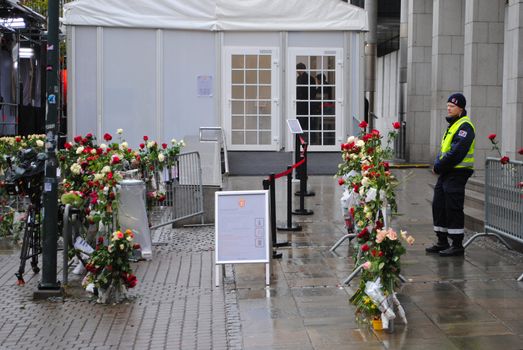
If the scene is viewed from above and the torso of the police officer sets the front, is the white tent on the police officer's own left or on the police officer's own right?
on the police officer's own right

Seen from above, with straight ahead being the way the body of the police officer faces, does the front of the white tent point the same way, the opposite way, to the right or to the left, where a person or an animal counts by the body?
to the left

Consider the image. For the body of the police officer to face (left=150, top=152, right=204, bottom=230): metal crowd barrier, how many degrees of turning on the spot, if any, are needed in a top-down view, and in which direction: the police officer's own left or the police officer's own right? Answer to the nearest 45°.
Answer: approximately 45° to the police officer's own right

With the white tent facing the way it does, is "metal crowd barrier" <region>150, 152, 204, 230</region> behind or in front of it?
in front

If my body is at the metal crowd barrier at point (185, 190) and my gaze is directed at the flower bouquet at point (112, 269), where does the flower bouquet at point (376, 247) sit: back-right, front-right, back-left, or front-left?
front-left

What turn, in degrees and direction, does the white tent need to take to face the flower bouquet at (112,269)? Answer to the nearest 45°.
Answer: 0° — it already faces it

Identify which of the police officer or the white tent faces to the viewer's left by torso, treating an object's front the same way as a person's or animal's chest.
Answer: the police officer

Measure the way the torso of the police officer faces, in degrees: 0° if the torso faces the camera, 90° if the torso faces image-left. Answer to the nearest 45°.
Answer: approximately 90°

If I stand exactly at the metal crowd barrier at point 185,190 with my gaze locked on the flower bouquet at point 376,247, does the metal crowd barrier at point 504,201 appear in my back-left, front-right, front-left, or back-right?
front-left

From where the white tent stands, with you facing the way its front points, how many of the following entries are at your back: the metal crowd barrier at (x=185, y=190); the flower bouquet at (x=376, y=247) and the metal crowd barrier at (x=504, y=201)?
0

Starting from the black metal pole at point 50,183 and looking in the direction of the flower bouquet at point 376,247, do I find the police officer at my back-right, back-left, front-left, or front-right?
front-left

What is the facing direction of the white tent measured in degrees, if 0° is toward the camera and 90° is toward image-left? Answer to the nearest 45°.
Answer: approximately 0°

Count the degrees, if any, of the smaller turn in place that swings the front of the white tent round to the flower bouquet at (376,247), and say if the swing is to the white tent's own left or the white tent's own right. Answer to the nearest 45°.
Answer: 0° — it already faces it
